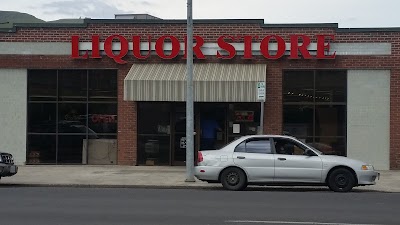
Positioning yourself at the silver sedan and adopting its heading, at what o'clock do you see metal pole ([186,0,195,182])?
The metal pole is roughly at 7 o'clock from the silver sedan.

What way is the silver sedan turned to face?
to the viewer's right

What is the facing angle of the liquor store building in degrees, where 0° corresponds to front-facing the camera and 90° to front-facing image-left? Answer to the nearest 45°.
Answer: approximately 0°

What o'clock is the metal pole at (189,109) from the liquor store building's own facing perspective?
The metal pole is roughly at 12 o'clock from the liquor store building.
